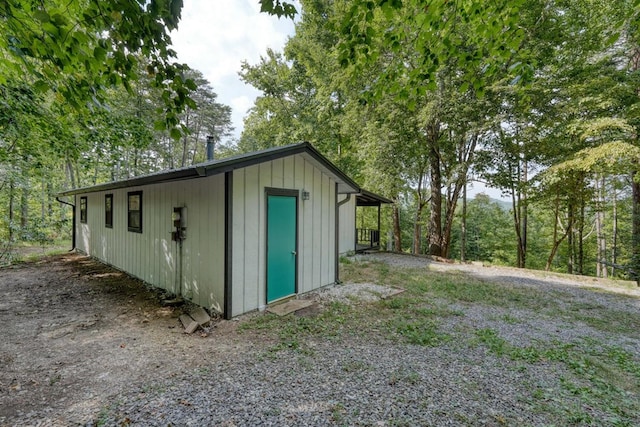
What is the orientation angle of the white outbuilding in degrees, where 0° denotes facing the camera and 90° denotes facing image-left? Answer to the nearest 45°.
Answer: approximately 315°
